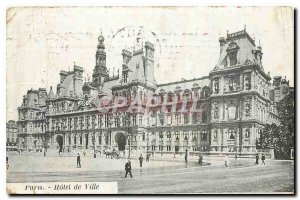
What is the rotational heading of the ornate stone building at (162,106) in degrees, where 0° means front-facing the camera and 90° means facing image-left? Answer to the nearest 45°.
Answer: approximately 45°
